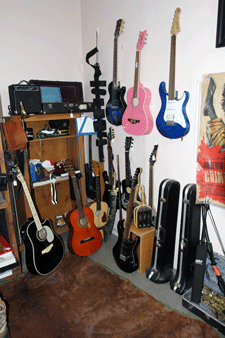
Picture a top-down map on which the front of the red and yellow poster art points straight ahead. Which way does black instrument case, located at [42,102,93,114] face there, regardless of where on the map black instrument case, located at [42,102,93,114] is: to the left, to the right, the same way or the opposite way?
to the left

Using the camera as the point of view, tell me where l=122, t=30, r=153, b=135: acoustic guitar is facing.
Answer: facing the viewer and to the left of the viewer

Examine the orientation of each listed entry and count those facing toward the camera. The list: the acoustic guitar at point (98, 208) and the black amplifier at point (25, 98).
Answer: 2

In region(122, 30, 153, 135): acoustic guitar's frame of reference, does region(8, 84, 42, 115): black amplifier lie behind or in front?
in front

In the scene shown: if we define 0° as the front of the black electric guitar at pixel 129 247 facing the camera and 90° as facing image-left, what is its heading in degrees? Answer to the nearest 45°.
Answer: approximately 45°

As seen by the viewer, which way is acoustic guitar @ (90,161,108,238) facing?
toward the camera

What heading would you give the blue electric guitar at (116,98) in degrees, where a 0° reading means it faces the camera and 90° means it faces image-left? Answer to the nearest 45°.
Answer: approximately 45°

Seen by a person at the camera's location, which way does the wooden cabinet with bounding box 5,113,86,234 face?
facing the viewer

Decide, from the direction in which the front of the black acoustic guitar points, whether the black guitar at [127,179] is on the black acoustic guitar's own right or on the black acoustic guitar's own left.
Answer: on the black acoustic guitar's own left

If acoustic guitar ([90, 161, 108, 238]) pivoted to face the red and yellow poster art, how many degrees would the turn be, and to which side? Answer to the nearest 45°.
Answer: approximately 45° to its left

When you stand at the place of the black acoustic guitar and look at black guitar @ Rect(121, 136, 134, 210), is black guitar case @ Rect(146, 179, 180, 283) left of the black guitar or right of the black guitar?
right

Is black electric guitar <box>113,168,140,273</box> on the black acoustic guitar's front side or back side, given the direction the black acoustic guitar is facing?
on the front side
